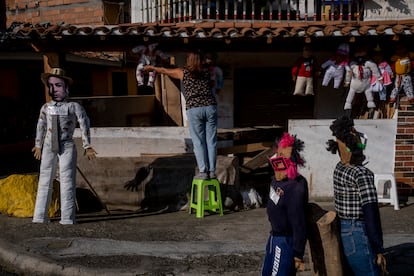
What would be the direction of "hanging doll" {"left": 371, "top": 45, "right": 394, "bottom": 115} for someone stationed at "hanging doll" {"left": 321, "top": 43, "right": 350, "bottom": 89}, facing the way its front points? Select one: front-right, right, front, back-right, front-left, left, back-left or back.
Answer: back-left

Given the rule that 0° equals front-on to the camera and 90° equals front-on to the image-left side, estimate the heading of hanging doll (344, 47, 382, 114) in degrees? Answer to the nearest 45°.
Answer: approximately 0°

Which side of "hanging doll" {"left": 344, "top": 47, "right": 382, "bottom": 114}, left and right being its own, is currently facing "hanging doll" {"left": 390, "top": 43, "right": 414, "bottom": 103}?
left

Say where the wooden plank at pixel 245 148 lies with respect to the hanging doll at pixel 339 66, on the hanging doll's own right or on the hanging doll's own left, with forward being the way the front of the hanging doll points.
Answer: on the hanging doll's own right

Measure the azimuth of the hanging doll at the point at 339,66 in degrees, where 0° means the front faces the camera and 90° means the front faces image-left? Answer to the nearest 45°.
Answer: approximately 45°

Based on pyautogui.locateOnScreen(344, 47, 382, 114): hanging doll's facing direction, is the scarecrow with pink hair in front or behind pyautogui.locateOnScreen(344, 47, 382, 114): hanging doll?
in front

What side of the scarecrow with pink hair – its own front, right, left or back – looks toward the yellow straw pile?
right

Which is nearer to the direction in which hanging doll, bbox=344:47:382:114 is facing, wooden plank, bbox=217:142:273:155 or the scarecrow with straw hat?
the scarecrow with straw hat

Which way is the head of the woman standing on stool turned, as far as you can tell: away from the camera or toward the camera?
away from the camera

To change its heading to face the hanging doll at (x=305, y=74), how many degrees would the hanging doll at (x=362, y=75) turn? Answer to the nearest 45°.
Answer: approximately 90° to its right

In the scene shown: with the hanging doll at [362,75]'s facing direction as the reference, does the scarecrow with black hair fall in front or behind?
in front
